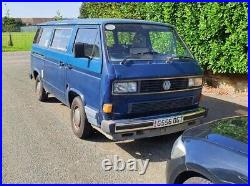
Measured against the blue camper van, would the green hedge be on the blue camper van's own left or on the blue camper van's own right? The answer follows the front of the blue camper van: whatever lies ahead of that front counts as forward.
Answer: on the blue camper van's own left

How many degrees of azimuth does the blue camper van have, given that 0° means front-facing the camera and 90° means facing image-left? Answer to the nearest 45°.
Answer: approximately 315°
